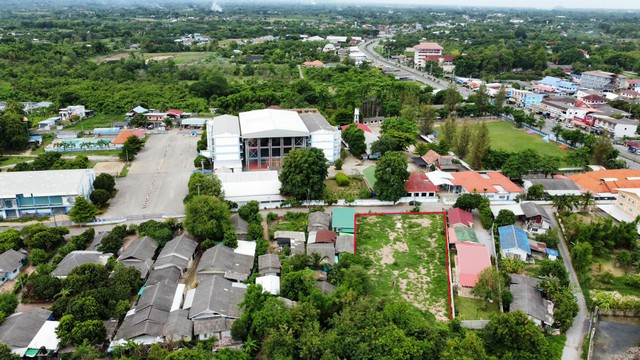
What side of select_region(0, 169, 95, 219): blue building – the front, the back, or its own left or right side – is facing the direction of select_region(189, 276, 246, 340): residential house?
front

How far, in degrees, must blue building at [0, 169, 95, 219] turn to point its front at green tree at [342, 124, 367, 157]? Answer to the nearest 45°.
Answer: approximately 90° to its left

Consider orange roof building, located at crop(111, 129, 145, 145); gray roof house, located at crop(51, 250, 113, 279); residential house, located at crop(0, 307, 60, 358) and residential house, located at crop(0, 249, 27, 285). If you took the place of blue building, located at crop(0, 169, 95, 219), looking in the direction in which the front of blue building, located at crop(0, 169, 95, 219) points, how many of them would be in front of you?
3

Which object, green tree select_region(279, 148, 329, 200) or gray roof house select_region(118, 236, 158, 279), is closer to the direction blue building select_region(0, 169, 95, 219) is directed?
the gray roof house

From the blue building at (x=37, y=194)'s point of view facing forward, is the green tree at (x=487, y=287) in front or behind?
in front

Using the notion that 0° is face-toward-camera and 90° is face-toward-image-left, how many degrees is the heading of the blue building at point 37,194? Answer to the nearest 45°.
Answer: approximately 0°

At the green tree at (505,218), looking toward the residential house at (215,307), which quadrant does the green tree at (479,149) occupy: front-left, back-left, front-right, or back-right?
back-right

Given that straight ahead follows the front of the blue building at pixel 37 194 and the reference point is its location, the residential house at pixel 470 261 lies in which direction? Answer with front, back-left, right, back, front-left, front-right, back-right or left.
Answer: front-left

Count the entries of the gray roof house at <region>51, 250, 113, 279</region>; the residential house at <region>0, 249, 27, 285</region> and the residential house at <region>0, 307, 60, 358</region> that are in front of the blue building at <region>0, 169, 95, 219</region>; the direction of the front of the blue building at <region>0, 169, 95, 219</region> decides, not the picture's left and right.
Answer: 3

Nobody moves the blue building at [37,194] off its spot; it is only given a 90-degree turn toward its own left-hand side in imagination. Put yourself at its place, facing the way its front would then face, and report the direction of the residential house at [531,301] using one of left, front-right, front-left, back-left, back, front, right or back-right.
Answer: front-right

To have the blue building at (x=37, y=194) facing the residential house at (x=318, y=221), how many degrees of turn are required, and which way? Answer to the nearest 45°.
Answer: approximately 45° to its left

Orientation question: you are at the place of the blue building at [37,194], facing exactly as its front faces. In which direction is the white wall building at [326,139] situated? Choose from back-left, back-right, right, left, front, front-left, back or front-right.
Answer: left

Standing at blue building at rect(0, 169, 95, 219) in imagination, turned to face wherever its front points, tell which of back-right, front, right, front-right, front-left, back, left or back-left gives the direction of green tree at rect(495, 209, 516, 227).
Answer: front-left

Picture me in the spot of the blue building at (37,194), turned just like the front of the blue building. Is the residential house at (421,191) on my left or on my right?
on my left

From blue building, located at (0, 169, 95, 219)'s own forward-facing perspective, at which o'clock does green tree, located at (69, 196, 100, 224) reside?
The green tree is roughly at 11 o'clock from the blue building.

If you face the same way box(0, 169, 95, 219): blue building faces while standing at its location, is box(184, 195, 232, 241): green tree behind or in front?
in front
